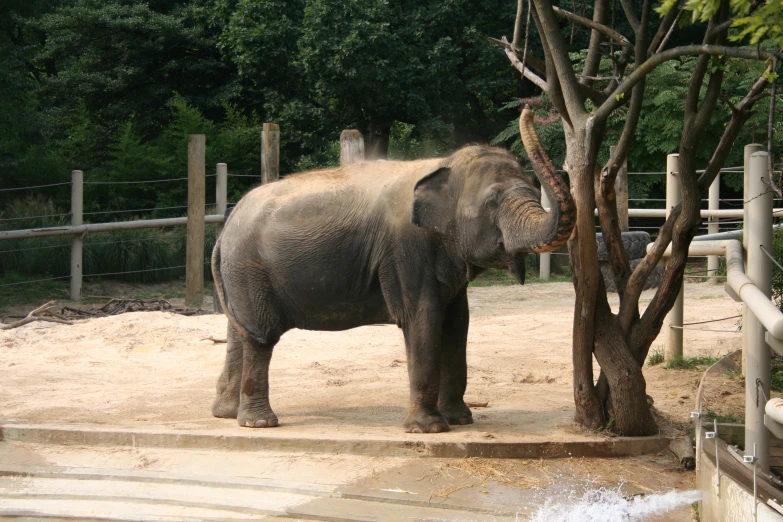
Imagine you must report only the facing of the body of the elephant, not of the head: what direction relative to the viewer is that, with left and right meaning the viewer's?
facing to the right of the viewer

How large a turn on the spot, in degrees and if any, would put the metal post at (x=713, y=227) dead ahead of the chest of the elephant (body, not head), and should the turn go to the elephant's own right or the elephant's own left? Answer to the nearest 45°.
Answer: approximately 45° to the elephant's own left

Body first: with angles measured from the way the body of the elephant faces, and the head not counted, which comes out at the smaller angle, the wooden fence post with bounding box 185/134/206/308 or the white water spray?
the white water spray

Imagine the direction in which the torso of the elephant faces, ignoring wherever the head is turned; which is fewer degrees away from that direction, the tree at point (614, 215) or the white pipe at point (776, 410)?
the tree

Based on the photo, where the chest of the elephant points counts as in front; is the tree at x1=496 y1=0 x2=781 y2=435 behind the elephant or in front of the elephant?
in front

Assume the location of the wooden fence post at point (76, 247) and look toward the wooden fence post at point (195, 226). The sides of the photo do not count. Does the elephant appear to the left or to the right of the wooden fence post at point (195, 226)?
right

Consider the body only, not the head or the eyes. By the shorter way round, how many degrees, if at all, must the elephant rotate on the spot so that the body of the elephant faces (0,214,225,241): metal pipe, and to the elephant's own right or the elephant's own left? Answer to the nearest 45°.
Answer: approximately 135° to the elephant's own left

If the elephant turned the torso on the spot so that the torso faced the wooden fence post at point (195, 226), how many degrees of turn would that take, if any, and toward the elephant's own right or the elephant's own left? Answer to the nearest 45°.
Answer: approximately 90° to the elephant's own left

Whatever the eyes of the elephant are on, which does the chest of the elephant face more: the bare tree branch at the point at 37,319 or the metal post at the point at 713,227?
the metal post

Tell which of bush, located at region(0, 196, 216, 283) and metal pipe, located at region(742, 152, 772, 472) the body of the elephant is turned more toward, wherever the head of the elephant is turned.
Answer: the metal pipe
